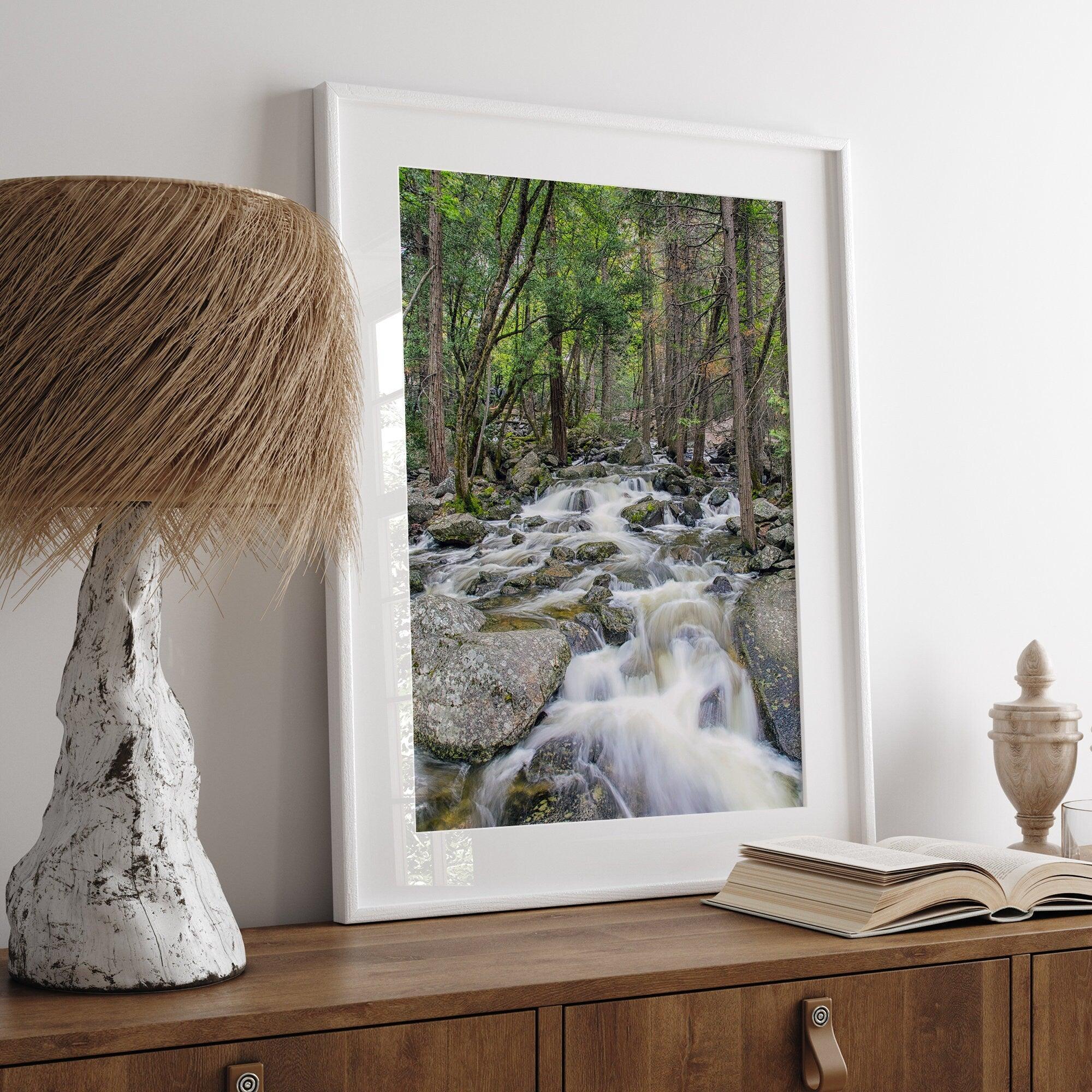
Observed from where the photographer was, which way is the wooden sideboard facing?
facing the viewer and to the right of the viewer

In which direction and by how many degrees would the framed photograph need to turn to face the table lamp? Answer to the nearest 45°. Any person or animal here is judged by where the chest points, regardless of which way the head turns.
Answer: approximately 90° to its right
